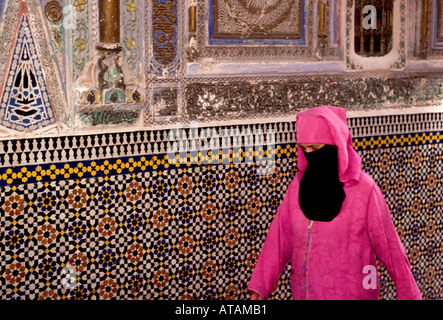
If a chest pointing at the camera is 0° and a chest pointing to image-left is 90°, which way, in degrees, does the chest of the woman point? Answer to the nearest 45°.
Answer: approximately 45°
